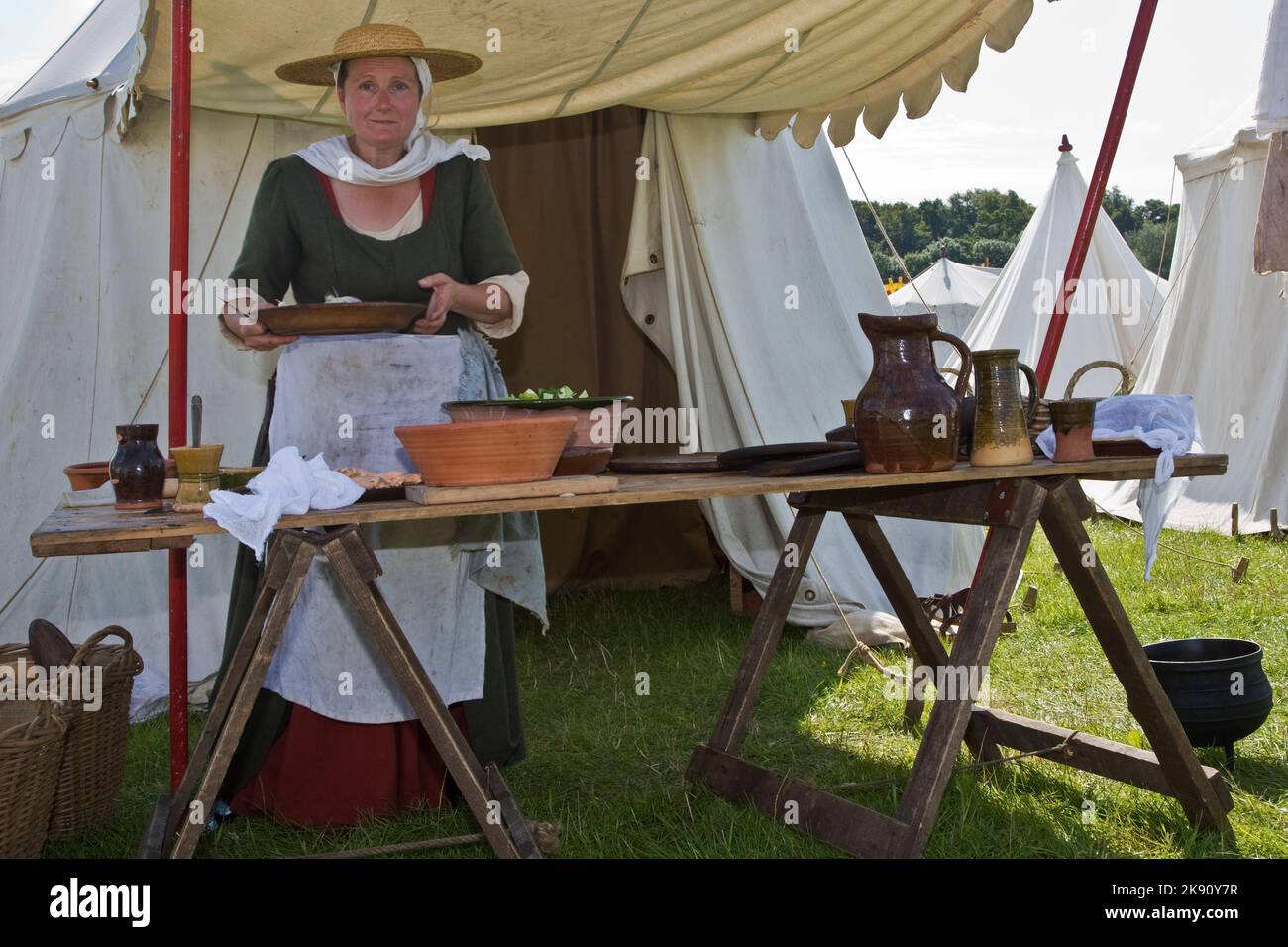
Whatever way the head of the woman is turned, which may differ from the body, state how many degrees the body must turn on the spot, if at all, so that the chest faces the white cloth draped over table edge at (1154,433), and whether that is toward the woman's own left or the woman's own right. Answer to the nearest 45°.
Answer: approximately 90° to the woman's own left

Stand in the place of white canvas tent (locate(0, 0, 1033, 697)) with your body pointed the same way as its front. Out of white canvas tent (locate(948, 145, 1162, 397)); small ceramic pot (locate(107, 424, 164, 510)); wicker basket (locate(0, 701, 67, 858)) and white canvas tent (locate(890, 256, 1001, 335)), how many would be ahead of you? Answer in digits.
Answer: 2

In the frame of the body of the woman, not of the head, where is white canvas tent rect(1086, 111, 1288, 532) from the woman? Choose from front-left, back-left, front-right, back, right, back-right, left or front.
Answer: back-left

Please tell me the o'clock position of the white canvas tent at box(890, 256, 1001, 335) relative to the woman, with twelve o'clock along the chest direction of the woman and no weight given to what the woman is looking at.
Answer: The white canvas tent is roughly at 7 o'clock from the woman.

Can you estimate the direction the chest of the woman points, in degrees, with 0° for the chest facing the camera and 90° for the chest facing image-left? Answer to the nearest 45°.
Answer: approximately 0°

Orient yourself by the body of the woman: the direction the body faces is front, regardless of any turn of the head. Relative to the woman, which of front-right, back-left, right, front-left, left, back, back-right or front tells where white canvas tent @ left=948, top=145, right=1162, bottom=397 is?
back-left

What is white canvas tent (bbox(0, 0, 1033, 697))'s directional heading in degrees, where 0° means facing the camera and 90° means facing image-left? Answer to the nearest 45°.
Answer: approximately 0°

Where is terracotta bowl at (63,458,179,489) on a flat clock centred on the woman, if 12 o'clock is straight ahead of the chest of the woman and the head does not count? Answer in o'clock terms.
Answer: The terracotta bowl is roughly at 3 o'clock from the woman.

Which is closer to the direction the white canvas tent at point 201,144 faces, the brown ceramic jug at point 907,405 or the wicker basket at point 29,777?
the wicker basket

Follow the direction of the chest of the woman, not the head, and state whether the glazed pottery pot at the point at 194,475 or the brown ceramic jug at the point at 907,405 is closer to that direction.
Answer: the glazed pottery pot

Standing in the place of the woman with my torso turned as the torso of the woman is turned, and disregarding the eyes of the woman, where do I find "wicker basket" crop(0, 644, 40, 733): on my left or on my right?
on my right

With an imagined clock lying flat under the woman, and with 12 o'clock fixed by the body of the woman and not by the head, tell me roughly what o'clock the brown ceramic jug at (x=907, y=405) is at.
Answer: The brown ceramic jug is roughly at 10 o'clock from the woman.
